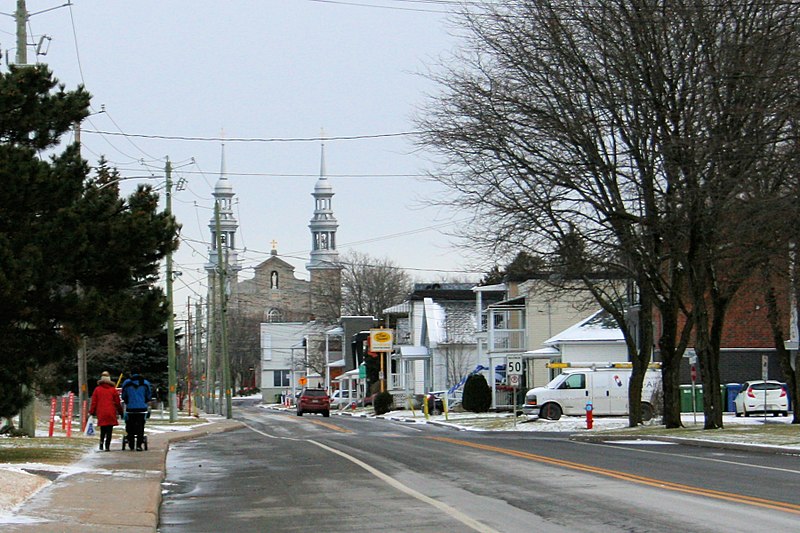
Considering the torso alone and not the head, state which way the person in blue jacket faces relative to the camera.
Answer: away from the camera

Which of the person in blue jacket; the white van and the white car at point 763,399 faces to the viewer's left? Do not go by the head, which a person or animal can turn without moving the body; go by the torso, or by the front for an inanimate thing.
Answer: the white van

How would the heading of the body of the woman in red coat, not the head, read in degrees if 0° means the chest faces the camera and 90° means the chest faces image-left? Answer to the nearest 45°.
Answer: approximately 180°

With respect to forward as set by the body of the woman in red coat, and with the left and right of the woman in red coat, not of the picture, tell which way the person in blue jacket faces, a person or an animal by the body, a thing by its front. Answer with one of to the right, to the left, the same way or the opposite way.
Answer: the same way

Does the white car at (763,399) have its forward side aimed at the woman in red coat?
no

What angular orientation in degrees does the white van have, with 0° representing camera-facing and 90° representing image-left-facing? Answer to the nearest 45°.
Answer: approximately 90°

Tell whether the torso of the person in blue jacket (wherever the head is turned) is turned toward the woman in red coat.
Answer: no

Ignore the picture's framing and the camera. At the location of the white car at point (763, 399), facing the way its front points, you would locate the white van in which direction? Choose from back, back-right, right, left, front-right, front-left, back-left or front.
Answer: left

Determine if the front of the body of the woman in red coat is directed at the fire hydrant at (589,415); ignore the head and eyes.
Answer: no

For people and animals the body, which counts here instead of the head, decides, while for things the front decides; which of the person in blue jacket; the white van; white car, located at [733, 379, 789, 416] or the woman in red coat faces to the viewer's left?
the white van

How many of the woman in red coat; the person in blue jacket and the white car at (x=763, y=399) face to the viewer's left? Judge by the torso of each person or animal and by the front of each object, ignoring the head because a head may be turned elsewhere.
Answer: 0
